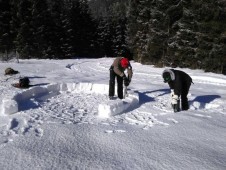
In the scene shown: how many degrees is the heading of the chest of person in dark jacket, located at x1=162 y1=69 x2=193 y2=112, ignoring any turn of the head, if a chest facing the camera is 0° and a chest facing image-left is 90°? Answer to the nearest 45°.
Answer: approximately 45°

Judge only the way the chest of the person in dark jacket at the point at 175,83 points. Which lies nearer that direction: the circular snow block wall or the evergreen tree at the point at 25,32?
the circular snow block wall

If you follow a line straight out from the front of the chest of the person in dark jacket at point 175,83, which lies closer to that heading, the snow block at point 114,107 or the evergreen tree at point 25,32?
the snow block

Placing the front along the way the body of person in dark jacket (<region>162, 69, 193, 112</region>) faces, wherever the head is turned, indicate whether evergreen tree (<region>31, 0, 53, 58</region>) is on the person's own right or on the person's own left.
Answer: on the person's own right

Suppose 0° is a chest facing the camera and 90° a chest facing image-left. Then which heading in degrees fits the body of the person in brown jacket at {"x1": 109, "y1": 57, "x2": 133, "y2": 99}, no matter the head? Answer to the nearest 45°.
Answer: approximately 315°

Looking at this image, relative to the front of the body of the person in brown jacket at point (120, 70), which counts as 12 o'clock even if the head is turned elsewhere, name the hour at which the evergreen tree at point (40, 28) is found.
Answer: The evergreen tree is roughly at 7 o'clock from the person in brown jacket.

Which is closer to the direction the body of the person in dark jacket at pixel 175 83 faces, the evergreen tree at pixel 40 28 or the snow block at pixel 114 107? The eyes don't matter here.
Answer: the snow block
